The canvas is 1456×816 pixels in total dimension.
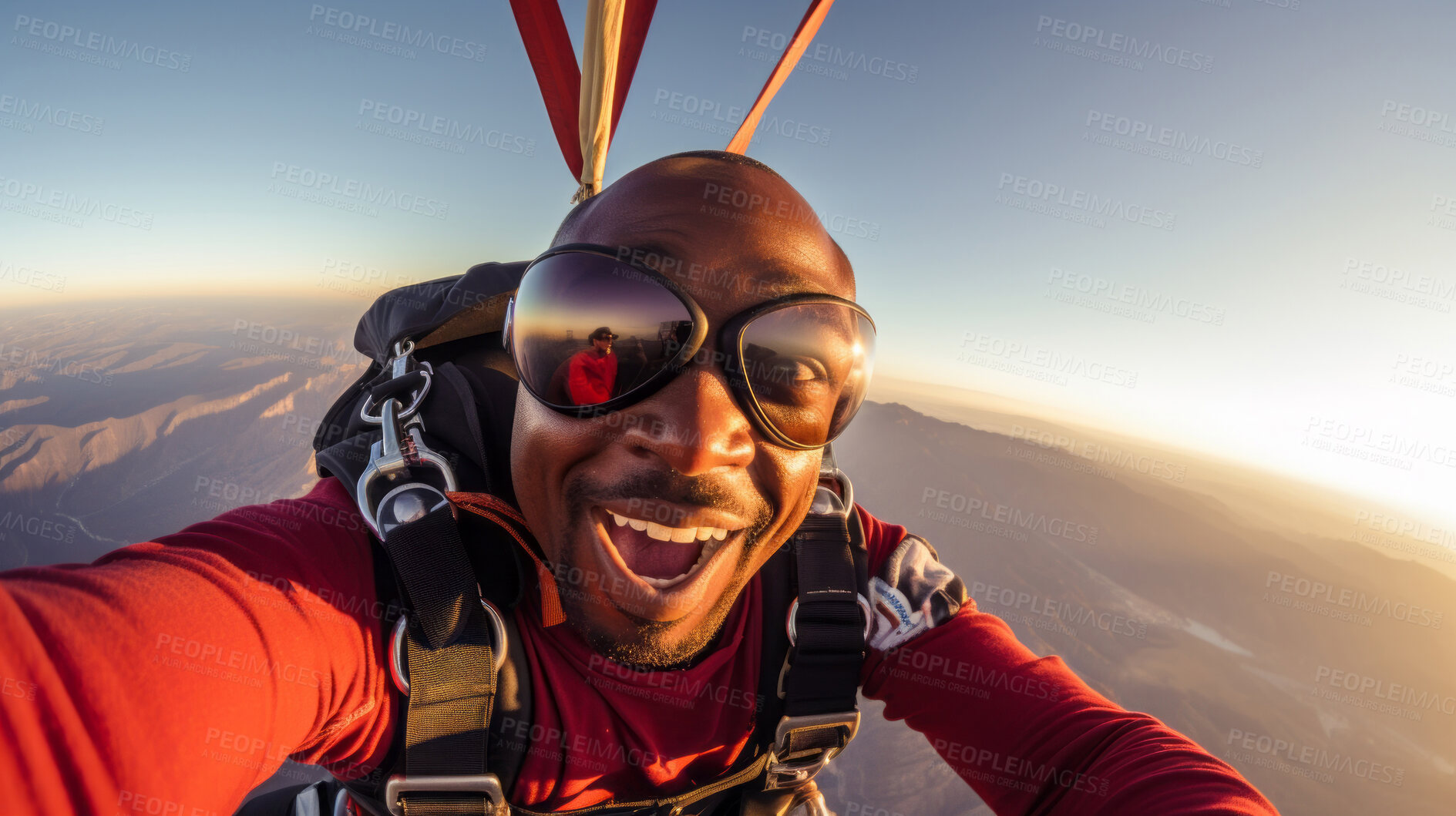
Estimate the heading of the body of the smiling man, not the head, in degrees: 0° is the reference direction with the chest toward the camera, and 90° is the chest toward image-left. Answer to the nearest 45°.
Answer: approximately 0°
